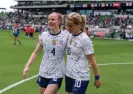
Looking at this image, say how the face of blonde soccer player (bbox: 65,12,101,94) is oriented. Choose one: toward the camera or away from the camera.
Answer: toward the camera

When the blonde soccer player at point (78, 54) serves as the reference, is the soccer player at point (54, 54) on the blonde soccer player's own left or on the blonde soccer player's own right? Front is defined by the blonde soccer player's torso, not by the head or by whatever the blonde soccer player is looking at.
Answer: on the blonde soccer player's own right

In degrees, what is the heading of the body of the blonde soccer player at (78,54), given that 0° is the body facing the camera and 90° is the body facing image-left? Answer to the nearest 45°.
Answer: approximately 45°

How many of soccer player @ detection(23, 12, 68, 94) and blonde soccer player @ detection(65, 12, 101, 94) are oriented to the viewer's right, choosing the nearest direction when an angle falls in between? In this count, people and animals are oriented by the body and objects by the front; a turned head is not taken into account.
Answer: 0

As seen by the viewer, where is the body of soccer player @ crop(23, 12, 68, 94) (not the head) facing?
toward the camera

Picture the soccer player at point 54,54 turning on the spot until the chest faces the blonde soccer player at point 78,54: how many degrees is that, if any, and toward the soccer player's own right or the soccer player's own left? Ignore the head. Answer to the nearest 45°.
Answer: approximately 45° to the soccer player's own left
